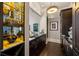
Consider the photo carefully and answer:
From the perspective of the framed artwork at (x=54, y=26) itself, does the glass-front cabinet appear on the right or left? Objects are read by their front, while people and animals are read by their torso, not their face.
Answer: on its right

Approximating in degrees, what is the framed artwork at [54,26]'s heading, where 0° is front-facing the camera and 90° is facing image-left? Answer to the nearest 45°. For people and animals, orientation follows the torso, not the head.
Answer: approximately 0°
